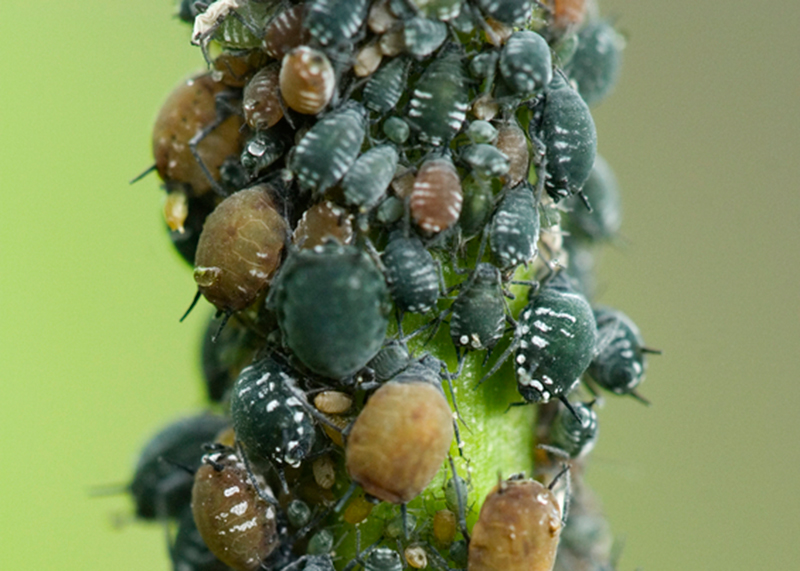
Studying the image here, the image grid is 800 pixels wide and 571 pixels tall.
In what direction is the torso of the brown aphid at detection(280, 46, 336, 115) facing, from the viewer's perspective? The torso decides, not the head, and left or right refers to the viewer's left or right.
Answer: facing away from the viewer

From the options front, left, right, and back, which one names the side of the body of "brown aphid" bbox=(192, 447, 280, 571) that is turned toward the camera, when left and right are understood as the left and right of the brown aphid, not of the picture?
back

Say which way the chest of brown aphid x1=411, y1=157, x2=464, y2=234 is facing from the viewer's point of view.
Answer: away from the camera

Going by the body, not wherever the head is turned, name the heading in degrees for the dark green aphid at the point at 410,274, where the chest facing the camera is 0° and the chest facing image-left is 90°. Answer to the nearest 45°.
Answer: approximately 180°

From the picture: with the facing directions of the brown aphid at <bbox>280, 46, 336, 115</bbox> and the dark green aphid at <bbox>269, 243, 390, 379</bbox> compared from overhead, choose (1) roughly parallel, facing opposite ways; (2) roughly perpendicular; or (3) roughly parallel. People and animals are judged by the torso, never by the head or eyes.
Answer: roughly parallel
